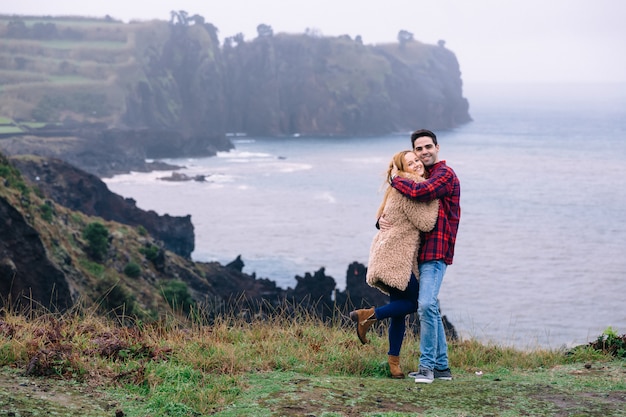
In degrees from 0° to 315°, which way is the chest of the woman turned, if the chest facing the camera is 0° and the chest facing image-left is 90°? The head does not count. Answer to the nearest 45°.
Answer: approximately 270°

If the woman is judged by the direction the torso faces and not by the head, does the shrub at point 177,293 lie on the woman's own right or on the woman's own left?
on the woman's own left

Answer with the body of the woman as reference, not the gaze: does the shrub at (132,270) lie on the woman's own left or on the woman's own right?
on the woman's own left

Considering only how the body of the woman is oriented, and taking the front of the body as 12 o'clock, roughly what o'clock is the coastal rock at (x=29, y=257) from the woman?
The coastal rock is roughly at 8 o'clock from the woman.
